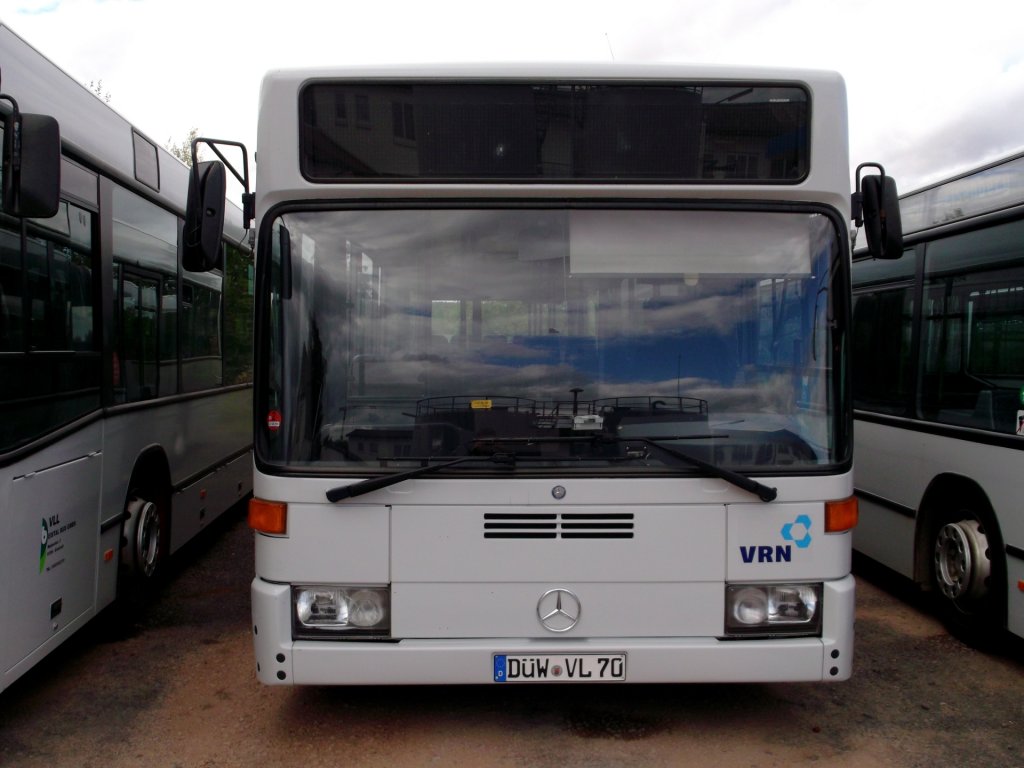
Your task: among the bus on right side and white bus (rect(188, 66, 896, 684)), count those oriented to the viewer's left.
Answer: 0

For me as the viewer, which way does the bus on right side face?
facing the viewer and to the right of the viewer

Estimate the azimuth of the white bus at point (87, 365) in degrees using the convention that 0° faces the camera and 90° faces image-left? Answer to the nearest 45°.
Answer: approximately 45°

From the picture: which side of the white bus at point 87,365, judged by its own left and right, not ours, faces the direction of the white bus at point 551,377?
left

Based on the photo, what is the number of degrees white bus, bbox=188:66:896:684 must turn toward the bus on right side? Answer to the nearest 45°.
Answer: approximately 135° to its left

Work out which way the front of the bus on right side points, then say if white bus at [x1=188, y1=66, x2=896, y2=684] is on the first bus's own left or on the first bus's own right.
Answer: on the first bus's own right

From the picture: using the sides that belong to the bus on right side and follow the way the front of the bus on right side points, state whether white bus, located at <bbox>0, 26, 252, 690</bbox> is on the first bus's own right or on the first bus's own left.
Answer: on the first bus's own right

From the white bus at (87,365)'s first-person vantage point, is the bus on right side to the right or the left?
on its left
